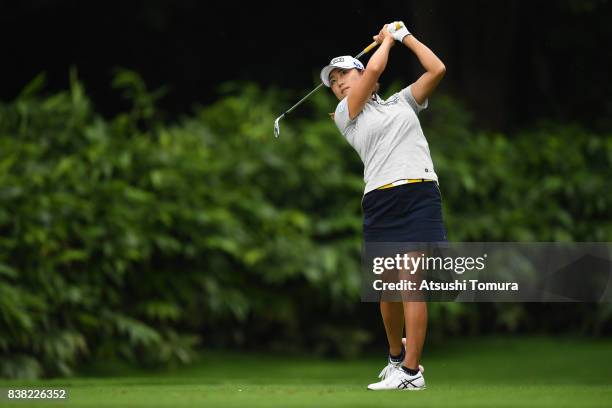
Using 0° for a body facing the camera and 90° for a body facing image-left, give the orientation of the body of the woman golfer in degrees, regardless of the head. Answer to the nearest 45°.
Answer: approximately 45°
